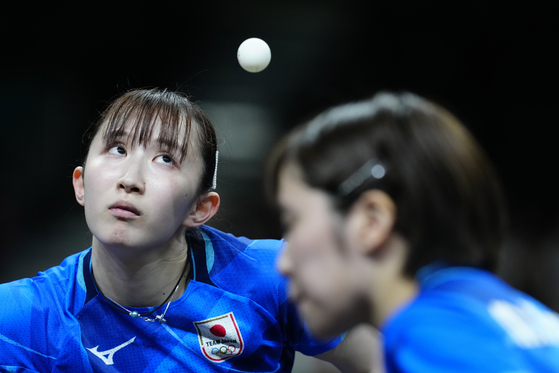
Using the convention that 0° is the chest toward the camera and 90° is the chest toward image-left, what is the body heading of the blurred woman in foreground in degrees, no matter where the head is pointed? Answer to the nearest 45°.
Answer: approximately 90°

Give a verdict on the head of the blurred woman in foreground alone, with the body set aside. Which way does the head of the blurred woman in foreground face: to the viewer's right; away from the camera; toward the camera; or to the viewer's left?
to the viewer's left

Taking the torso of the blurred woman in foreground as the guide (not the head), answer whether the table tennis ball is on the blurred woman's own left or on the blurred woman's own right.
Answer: on the blurred woman's own right
